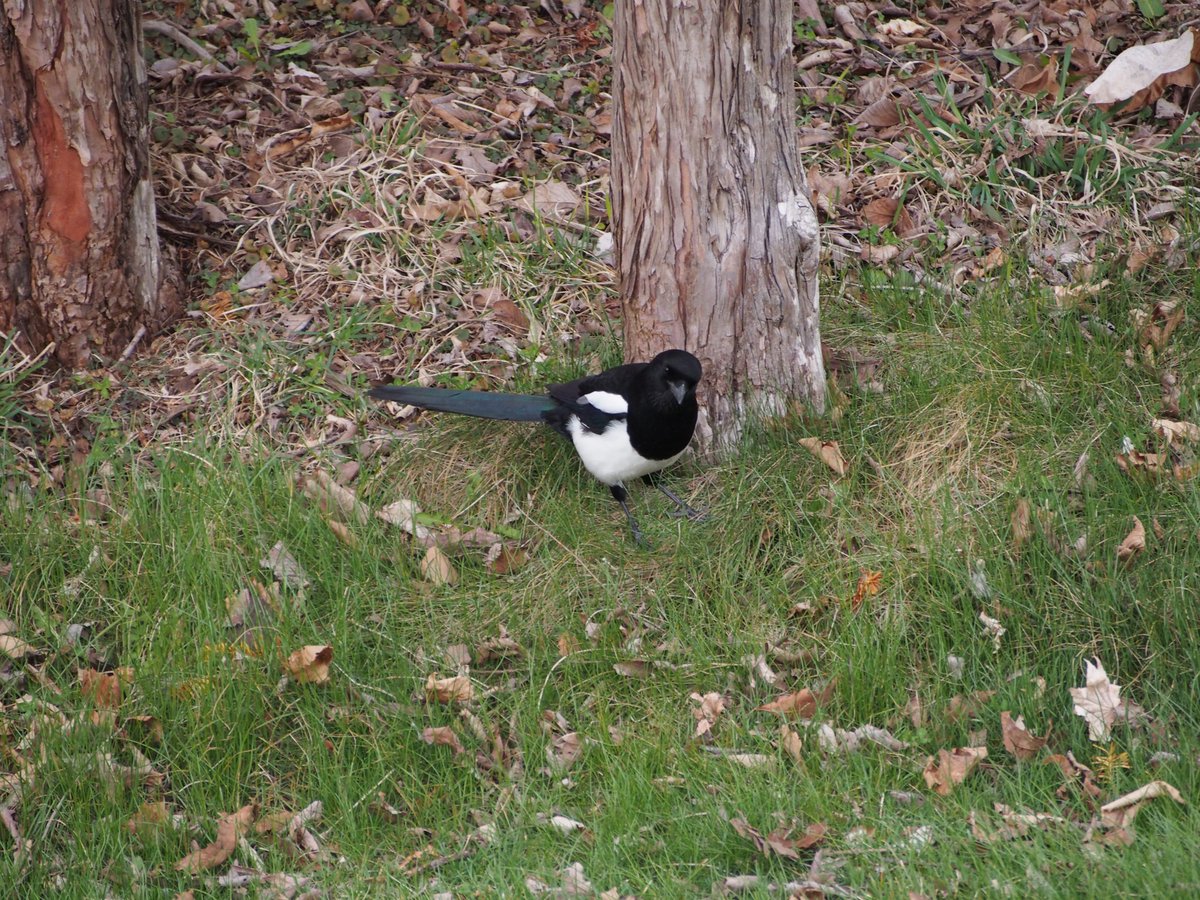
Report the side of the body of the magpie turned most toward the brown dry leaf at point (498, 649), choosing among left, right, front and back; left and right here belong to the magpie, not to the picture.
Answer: right

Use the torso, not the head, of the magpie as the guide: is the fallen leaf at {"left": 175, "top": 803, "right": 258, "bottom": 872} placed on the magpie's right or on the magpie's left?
on the magpie's right

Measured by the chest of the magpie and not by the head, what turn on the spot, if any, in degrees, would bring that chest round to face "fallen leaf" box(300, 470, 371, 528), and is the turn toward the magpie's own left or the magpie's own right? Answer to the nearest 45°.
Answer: approximately 135° to the magpie's own right

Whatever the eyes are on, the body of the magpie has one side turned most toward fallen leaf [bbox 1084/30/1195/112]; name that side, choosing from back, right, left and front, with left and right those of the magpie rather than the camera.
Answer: left

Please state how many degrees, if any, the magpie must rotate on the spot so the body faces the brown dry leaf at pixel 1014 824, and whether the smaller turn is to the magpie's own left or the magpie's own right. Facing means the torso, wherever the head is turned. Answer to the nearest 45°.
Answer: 0° — it already faces it

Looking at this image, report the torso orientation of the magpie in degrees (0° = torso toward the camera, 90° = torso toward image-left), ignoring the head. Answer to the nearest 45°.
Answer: approximately 315°

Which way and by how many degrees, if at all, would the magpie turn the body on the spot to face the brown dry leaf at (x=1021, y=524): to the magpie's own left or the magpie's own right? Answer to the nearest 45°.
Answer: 0° — it already faces it

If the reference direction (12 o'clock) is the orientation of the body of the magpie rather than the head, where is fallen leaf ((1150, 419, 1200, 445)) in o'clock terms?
The fallen leaf is roughly at 11 o'clock from the magpie.

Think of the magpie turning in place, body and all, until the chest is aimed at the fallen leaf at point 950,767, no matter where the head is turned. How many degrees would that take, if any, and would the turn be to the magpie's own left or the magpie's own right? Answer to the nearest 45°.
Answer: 0° — it already faces it

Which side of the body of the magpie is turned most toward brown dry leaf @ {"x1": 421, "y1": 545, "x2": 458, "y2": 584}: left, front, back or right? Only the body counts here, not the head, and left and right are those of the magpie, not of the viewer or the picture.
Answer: right

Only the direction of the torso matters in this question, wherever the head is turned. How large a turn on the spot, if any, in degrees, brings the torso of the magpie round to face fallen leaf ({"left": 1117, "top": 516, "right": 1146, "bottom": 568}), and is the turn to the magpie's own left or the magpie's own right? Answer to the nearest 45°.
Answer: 0° — it already faces it

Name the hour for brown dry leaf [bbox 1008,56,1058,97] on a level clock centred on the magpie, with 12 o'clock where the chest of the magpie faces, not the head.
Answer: The brown dry leaf is roughly at 9 o'clock from the magpie.

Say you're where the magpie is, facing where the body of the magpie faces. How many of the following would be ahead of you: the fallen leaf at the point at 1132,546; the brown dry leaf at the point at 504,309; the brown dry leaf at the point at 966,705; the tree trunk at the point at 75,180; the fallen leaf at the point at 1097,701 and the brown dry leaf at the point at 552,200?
3

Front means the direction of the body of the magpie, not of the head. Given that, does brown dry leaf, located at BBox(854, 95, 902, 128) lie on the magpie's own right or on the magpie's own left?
on the magpie's own left
